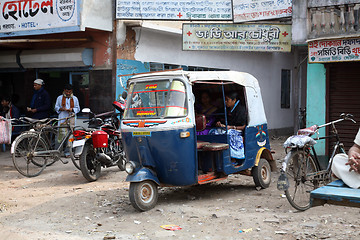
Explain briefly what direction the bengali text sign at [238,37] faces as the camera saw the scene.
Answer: facing the viewer

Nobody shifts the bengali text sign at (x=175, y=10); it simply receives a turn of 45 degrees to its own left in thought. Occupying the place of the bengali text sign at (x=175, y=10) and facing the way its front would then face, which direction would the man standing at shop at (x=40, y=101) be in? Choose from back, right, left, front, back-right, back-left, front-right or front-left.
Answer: back-right

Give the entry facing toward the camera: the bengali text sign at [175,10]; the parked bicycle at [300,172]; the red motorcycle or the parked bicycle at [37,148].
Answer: the bengali text sign

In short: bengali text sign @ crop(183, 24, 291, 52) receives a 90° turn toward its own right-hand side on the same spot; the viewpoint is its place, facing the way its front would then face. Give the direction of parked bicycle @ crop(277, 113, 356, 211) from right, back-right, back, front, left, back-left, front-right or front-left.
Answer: left

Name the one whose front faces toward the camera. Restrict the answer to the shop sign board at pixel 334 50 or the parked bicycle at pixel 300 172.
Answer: the shop sign board

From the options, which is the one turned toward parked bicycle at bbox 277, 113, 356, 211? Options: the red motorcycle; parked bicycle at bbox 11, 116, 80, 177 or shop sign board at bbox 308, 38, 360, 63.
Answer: the shop sign board

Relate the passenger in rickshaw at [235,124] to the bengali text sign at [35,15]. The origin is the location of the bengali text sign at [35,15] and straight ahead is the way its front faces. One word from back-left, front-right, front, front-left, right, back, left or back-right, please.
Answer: front-left

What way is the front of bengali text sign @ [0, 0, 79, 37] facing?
toward the camera

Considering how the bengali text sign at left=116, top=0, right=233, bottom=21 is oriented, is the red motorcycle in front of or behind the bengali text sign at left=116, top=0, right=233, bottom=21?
in front

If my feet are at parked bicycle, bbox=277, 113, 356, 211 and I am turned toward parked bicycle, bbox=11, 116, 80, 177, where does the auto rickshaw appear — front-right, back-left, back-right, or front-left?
front-left

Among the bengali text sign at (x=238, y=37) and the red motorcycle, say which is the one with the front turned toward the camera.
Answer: the bengali text sign

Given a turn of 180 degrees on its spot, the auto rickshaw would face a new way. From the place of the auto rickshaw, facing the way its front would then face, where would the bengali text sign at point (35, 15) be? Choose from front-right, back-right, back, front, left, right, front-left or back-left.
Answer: left

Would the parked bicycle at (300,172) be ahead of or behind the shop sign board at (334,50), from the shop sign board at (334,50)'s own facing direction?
ahead
